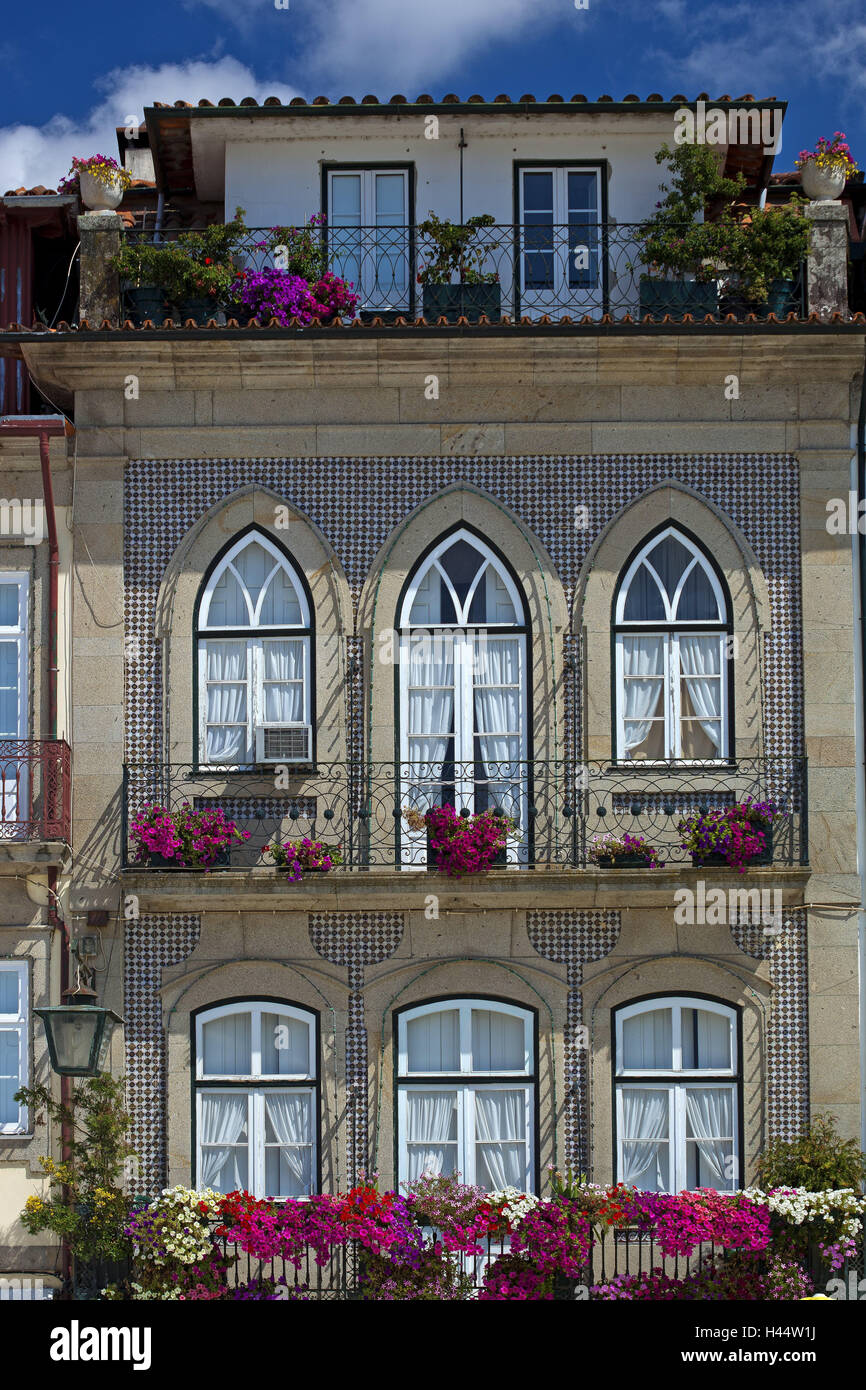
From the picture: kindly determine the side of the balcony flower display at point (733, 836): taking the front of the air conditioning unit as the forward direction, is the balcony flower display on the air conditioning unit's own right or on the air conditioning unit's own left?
on the air conditioning unit's own left

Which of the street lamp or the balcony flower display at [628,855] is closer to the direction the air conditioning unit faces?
the street lamp

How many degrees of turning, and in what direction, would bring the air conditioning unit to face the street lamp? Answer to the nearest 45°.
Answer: approximately 45° to its right

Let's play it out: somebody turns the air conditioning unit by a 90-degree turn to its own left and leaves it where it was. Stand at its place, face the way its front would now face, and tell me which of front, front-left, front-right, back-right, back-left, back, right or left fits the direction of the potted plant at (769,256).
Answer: front

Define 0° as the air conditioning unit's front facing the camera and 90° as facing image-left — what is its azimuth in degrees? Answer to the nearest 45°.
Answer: approximately 0°

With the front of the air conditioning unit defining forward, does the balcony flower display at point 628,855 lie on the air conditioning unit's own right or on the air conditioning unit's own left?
on the air conditioning unit's own left
